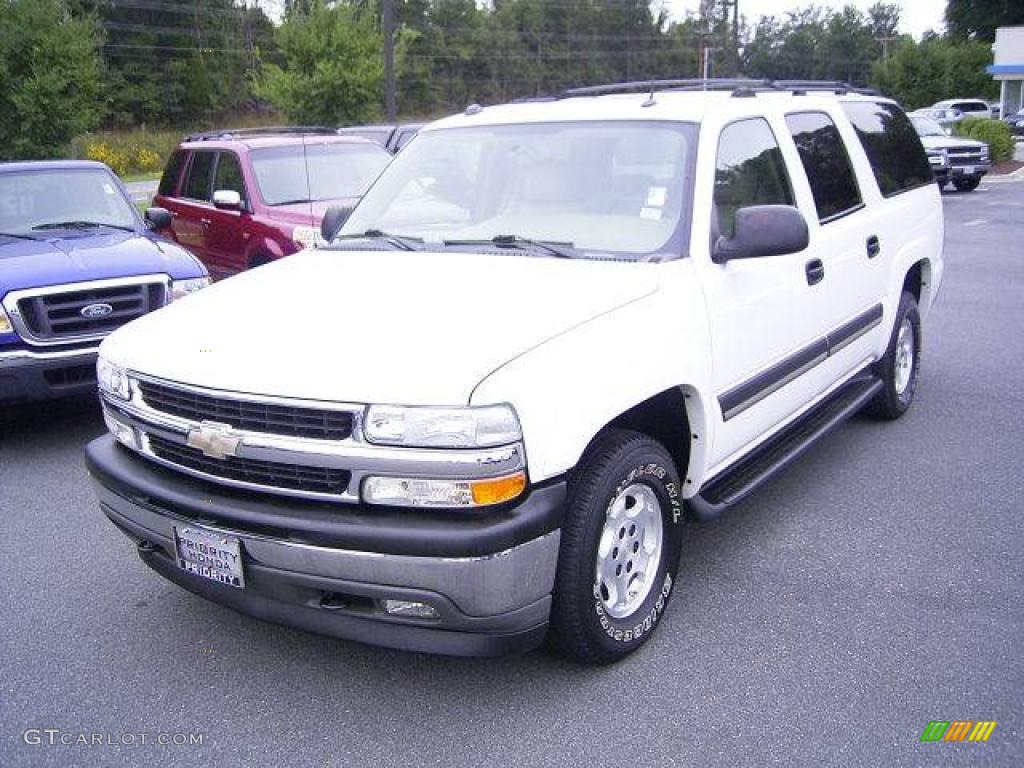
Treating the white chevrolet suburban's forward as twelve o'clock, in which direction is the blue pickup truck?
The blue pickup truck is roughly at 3 o'clock from the white chevrolet suburban.

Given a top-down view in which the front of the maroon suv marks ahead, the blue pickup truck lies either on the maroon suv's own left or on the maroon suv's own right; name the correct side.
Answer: on the maroon suv's own right

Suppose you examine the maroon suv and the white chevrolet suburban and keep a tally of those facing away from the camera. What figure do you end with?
0

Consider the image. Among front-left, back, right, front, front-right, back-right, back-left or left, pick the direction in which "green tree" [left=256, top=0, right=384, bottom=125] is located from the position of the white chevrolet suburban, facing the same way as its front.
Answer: back-right

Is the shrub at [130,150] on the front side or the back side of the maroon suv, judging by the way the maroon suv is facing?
on the back side

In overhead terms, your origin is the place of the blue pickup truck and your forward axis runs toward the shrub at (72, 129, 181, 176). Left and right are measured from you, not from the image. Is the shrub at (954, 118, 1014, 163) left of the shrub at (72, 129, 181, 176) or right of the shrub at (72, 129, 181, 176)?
right

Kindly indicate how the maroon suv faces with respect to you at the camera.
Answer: facing the viewer and to the right of the viewer

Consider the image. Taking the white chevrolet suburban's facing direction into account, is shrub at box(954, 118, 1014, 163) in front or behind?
behind

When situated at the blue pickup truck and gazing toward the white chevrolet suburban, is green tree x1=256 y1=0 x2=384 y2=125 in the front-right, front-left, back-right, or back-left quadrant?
back-left

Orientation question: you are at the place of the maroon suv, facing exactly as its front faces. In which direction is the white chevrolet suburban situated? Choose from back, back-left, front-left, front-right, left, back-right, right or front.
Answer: front-right

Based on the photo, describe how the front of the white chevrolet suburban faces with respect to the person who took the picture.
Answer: facing the viewer and to the left of the viewer

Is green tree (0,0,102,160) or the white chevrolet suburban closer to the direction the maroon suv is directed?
the white chevrolet suburban

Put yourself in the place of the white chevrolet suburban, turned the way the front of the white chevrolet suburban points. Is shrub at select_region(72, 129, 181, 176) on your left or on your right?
on your right

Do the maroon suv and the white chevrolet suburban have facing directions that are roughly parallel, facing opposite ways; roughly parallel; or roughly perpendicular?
roughly perpendicular
